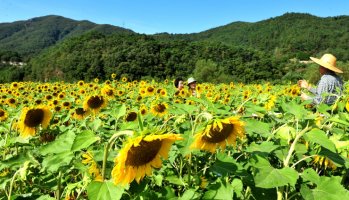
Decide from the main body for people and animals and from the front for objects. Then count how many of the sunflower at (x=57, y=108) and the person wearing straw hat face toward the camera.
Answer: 1

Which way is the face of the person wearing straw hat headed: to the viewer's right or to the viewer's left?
to the viewer's left

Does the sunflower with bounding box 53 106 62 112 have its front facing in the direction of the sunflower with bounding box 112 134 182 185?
yes

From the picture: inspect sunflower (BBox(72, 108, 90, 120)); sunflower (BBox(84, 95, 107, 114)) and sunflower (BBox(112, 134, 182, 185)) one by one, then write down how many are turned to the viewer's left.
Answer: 0

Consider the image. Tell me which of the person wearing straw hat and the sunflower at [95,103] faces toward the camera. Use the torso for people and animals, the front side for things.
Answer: the sunflower

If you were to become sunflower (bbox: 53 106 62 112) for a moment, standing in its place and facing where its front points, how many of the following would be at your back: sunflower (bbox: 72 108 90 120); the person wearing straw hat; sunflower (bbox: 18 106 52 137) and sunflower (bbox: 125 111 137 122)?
0

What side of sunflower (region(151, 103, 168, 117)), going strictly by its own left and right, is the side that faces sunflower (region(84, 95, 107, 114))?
right

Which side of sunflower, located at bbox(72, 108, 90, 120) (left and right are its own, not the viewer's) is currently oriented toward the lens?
front

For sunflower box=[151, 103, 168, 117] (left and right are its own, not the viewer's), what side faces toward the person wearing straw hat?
left

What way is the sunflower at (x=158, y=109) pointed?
toward the camera

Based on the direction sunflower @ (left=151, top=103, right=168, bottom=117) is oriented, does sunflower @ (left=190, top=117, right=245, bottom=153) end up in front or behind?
in front

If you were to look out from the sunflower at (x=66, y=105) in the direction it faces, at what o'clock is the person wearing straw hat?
The person wearing straw hat is roughly at 10 o'clock from the sunflower.

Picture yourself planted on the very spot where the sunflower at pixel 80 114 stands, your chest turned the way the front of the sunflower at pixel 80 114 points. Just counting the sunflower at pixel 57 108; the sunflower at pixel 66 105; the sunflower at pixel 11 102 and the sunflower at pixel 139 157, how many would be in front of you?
1

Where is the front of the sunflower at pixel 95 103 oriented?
toward the camera

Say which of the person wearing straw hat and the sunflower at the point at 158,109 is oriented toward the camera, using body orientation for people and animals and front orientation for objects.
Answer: the sunflower

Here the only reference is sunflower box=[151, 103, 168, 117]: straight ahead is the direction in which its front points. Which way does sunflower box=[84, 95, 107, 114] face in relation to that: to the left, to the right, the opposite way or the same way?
the same way

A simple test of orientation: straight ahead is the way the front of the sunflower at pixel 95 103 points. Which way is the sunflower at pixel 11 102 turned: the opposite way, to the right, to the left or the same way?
the same way

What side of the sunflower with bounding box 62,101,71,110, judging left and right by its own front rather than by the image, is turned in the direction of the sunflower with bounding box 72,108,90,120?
front
